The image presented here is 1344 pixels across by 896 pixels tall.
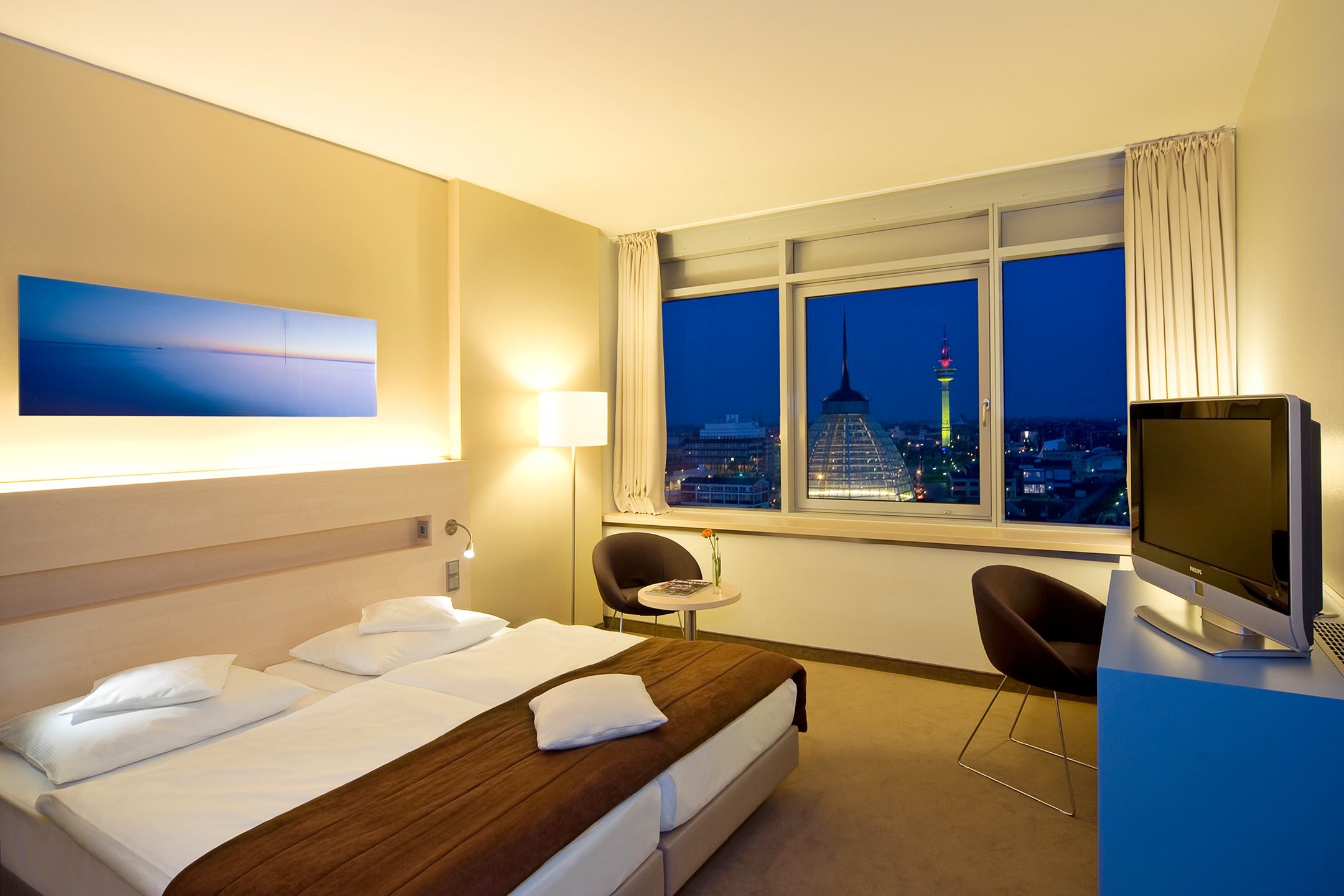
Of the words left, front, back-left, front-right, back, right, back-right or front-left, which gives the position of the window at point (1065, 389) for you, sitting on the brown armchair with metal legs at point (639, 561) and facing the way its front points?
front-left

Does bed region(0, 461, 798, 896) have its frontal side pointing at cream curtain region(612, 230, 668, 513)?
no

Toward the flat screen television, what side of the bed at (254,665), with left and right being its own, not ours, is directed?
front

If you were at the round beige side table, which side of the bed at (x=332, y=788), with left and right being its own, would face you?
left

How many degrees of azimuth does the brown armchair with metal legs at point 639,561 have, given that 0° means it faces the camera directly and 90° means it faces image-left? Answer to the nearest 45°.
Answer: approximately 315°

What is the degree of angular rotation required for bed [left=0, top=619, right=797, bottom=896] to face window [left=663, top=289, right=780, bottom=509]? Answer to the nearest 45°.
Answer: approximately 90° to its left

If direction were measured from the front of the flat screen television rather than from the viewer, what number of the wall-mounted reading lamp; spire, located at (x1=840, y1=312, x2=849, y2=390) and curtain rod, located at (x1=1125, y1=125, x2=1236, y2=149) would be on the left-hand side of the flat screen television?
0

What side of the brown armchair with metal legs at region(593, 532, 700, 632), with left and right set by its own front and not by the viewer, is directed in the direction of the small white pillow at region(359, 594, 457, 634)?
right

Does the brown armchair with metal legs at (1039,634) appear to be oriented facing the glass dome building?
no

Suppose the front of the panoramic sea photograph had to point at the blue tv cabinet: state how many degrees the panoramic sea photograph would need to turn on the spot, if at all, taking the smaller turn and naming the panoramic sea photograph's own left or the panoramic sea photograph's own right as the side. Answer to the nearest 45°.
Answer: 0° — it already faces it

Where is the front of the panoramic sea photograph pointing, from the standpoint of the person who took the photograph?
facing the viewer and to the right of the viewer

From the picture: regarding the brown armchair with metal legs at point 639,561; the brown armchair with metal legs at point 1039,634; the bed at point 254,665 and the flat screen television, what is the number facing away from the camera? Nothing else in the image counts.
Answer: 0

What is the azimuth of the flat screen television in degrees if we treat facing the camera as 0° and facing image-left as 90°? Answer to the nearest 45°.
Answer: approximately 45°

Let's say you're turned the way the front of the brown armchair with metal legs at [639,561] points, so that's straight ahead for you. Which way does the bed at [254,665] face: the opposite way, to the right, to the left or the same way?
the same way

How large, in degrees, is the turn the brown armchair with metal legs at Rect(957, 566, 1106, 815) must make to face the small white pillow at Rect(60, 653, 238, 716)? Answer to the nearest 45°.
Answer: approximately 90° to its right
